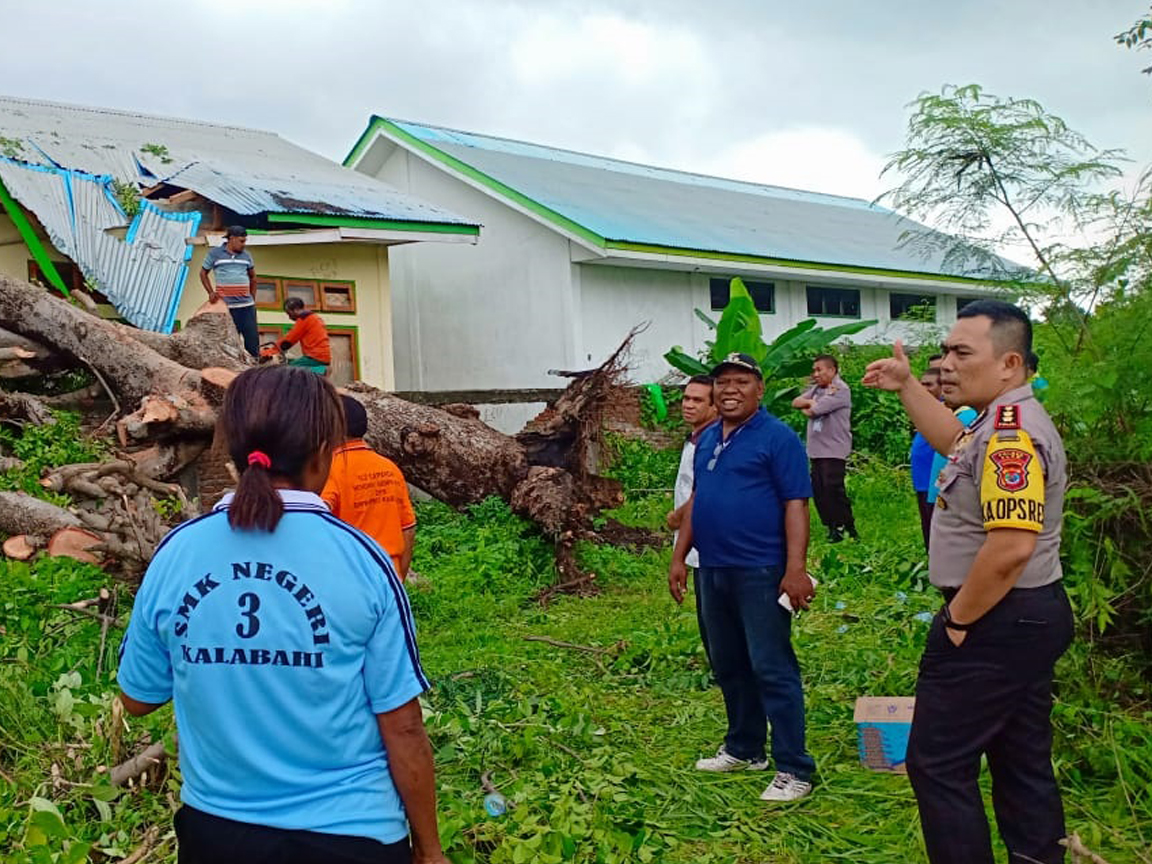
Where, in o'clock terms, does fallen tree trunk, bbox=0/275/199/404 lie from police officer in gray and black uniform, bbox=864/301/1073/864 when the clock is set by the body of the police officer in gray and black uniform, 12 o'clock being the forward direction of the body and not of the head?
The fallen tree trunk is roughly at 1 o'clock from the police officer in gray and black uniform.

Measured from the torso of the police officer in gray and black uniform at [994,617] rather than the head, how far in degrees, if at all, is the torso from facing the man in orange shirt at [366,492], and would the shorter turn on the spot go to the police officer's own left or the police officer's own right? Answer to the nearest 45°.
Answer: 0° — they already face them

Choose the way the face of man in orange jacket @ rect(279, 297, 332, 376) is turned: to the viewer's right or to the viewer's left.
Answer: to the viewer's left

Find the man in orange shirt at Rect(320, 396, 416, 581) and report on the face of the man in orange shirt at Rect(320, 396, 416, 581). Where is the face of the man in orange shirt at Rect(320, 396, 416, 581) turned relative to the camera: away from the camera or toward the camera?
away from the camera

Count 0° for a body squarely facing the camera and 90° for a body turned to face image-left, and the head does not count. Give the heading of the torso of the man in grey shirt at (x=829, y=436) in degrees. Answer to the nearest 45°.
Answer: approximately 45°

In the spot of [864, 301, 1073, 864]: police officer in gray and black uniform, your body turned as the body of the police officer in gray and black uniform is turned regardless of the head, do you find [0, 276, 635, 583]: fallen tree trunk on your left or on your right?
on your right

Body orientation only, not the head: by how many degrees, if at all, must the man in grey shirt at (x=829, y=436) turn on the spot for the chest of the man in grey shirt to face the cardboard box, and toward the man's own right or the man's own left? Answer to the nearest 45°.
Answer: approximately 45° to the man's own left

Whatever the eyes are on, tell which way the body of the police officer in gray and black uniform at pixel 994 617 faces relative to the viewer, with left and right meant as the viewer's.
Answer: facing to the left of the viewer

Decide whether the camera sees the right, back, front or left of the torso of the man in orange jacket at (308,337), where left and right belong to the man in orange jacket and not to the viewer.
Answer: left
